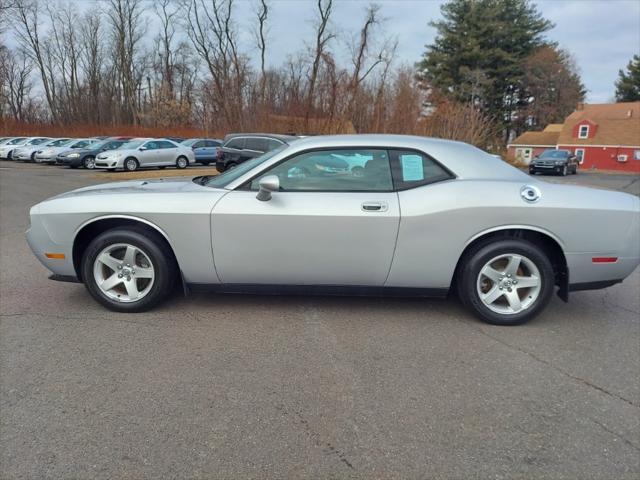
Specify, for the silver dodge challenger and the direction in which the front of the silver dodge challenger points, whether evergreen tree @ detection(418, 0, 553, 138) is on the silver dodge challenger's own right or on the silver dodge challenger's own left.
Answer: on the silver dodge challenger's own right

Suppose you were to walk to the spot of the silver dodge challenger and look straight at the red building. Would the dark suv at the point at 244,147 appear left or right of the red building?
left

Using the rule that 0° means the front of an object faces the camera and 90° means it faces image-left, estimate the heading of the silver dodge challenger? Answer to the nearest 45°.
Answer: approximately 90°

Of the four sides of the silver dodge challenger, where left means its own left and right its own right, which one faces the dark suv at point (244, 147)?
right

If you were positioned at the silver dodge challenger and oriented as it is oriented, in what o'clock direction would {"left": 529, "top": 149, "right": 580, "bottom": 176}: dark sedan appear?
The dark sedan is roughly at 4 o'clock from the silver dodge challenger.

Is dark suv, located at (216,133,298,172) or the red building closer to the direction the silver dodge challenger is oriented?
the dark suv

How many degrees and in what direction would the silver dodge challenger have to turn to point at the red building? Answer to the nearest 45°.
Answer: approximately 135° to its right
